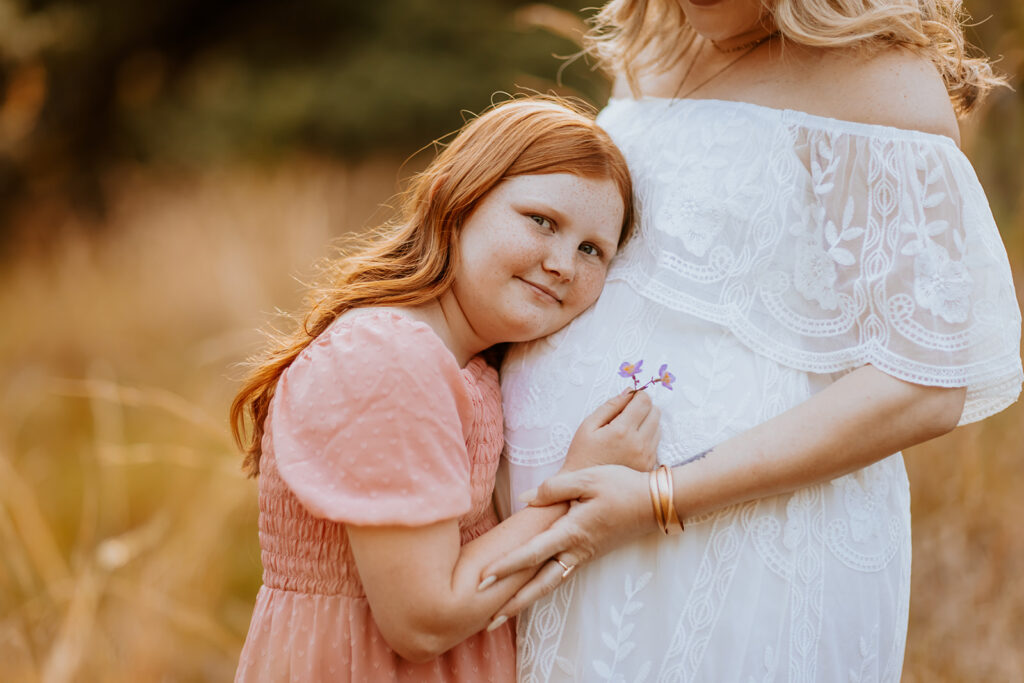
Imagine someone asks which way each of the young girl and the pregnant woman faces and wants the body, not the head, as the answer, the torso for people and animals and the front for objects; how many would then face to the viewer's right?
1

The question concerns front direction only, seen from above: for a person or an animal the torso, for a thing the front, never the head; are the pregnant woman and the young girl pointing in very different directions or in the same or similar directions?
very different directions

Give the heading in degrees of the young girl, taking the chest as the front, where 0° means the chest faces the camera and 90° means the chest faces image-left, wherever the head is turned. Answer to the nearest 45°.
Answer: approximately 270°

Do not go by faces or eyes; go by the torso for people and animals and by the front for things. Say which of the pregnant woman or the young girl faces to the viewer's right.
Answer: the young girl

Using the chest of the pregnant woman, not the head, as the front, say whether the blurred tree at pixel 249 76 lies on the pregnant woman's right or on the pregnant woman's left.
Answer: on the pregnant woman's right
